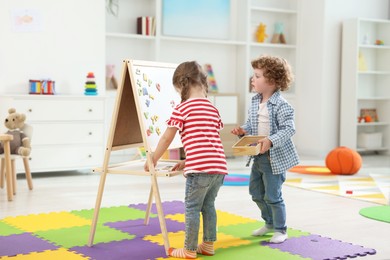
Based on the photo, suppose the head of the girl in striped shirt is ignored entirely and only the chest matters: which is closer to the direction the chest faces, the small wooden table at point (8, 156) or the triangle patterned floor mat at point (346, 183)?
the small wooden table

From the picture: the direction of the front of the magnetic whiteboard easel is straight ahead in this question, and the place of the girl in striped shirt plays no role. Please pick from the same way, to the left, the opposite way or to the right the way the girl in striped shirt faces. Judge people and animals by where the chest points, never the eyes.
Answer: the opposite way

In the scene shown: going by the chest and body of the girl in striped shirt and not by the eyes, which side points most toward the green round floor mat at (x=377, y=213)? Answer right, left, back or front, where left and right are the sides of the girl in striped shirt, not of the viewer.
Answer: right

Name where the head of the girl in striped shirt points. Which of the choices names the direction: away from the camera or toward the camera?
away from the camera

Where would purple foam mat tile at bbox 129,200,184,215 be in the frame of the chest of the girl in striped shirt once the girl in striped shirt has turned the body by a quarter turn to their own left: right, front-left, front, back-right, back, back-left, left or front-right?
back-right

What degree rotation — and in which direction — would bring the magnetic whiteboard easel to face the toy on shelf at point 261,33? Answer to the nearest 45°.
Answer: approximately 135° to its left

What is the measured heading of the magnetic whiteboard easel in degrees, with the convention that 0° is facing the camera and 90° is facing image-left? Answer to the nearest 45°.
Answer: approximately 315°

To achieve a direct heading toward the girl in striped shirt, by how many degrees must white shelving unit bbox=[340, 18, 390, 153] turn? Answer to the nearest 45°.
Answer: approximately 45° to its right

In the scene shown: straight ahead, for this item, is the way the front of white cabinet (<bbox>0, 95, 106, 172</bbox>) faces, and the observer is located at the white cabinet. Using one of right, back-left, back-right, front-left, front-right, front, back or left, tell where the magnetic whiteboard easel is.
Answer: front

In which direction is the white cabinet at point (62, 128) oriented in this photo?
toward the camera

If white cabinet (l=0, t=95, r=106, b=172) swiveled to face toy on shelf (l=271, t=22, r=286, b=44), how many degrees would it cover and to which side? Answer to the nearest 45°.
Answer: approximately 135° to its left

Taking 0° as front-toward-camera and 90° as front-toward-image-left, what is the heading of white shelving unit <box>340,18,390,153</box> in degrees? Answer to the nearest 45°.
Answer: approximately 315°

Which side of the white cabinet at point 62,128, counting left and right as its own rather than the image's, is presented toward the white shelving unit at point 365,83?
left

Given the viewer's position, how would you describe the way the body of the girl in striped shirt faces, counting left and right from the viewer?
facing away from the viewer and to the left of the viewer
